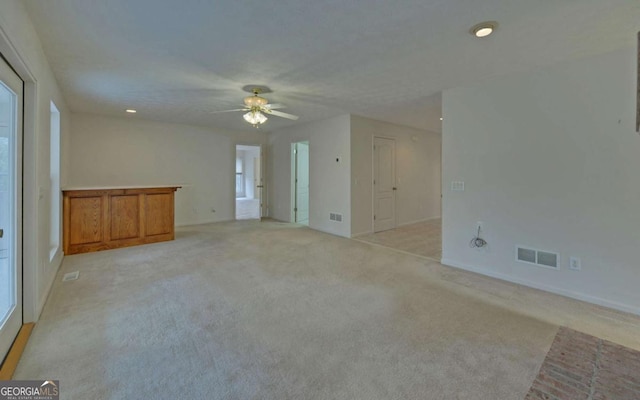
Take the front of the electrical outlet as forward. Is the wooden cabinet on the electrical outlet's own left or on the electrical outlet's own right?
on the electrical outlet's own right

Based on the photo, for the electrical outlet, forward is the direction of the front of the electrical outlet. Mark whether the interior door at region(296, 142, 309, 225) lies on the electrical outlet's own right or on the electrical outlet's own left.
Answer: on the electrical outlet's own right

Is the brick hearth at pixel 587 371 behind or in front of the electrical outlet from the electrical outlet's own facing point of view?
in front
